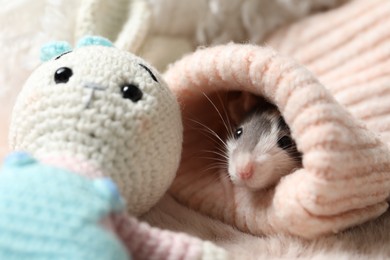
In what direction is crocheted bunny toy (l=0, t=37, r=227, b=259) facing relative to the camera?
toward the camera

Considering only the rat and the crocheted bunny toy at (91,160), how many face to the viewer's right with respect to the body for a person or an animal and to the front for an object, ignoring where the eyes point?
0
